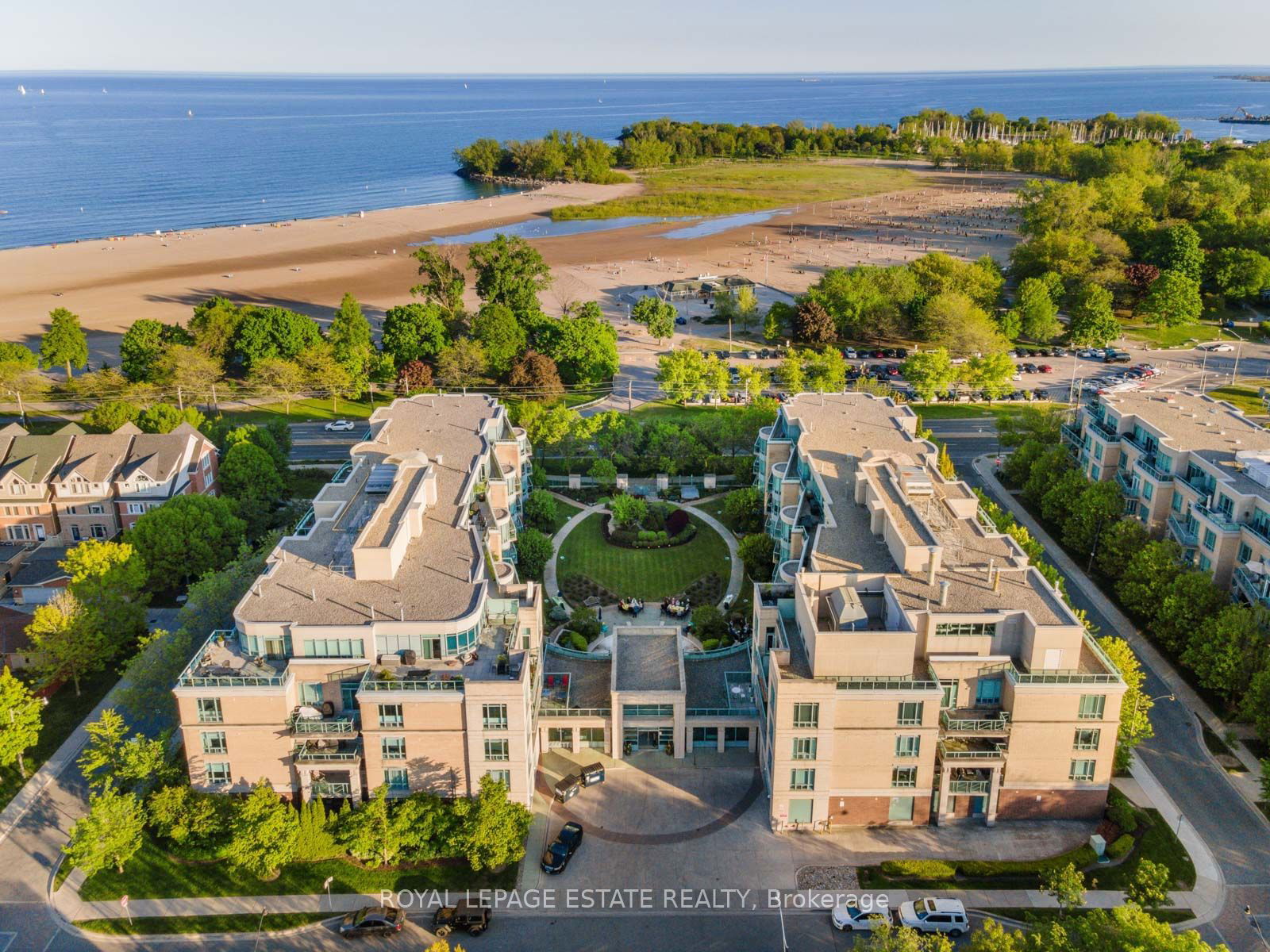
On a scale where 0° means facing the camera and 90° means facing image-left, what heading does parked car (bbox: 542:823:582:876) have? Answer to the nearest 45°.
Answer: approximately 45°

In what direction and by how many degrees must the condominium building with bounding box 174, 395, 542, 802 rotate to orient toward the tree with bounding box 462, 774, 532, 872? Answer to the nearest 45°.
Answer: approximately 45° to its left

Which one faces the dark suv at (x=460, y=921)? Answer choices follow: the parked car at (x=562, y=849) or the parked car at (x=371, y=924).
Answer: the parked car at (x=562, y=849)

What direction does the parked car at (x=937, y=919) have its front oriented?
to the viewer's left

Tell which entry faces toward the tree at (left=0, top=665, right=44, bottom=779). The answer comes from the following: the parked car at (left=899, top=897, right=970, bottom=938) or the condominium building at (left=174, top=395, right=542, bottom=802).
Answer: the parked car

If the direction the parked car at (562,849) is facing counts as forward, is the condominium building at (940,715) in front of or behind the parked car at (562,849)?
behind

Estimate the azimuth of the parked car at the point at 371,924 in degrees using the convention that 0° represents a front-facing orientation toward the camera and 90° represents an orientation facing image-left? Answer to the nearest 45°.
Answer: approximately 90°

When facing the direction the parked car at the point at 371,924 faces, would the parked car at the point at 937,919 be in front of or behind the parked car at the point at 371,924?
behind

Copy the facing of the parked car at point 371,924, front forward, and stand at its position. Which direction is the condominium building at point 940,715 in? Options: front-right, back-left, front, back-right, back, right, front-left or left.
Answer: back

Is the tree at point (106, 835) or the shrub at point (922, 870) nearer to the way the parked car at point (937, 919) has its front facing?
the tree
